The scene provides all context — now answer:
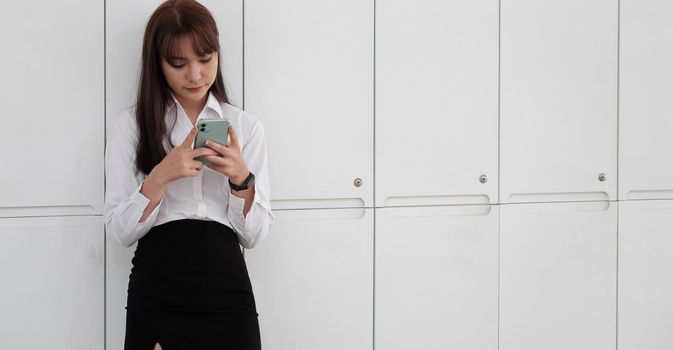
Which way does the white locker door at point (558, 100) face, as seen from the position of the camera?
facing the viewer

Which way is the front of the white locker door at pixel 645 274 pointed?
toward the camera

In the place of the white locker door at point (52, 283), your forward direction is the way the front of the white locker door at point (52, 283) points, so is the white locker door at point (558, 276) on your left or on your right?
on your left

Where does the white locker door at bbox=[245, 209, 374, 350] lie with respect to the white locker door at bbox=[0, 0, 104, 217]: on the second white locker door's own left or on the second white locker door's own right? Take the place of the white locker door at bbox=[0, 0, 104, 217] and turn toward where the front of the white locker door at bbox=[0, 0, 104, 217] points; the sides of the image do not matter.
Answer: on the second white locker door's own left

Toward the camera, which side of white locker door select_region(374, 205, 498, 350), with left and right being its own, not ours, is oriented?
front

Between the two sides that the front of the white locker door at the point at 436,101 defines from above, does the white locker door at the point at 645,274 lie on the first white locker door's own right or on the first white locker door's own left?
on the first white locker door's own left

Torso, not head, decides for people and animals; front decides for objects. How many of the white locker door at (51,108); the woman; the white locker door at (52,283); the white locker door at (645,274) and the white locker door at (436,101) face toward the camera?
5

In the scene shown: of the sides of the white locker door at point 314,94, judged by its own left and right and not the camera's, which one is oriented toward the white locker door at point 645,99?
left

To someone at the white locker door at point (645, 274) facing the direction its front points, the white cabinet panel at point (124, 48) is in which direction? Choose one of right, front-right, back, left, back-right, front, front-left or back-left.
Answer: front-right

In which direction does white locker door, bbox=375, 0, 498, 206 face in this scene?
toward the camera

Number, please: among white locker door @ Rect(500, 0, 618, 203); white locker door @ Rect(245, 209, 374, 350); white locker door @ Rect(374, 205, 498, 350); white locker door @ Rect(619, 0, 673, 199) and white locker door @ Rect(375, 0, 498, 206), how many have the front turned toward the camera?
5

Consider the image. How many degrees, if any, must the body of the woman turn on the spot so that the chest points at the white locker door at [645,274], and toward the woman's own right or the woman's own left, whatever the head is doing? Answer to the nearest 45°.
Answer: approximately 90° to the woman's own left

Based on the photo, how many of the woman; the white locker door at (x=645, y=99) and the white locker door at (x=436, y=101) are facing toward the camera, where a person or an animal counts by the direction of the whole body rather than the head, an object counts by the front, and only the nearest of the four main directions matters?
3

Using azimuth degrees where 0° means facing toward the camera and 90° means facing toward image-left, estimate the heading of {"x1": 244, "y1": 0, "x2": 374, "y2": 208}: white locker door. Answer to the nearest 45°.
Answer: approximately 0°
